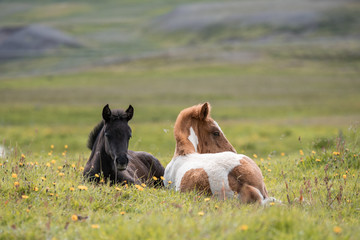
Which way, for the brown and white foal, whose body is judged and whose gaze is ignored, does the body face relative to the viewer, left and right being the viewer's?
facing away from the viewer and to the left of the viewer

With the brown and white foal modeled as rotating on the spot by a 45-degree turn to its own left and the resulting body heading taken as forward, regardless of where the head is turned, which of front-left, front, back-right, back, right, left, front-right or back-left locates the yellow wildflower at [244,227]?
left
